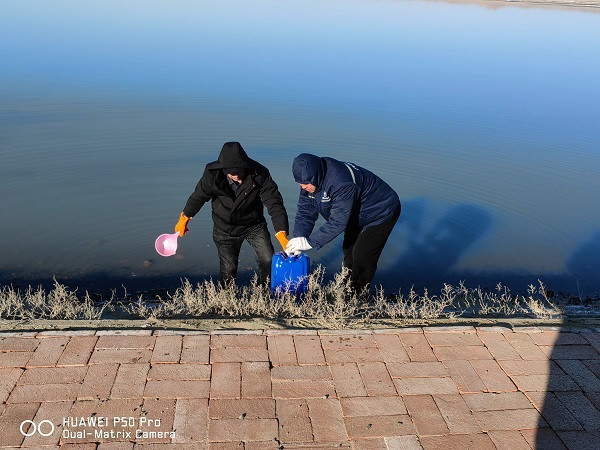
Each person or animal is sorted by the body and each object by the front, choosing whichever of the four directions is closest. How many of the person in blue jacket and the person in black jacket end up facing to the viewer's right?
0

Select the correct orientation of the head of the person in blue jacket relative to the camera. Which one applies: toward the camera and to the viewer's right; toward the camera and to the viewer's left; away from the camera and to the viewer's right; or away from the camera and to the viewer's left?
toward the camera and to the viewer's left

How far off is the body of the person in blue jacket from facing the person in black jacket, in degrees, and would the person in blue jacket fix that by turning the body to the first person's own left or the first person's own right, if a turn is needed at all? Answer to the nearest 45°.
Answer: approximately 45° to the first person's own right

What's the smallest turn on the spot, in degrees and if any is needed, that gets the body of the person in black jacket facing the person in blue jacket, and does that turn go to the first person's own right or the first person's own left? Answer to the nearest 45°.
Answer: approximately 90° to the first person's own left

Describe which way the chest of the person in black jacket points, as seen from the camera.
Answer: toward the camera
